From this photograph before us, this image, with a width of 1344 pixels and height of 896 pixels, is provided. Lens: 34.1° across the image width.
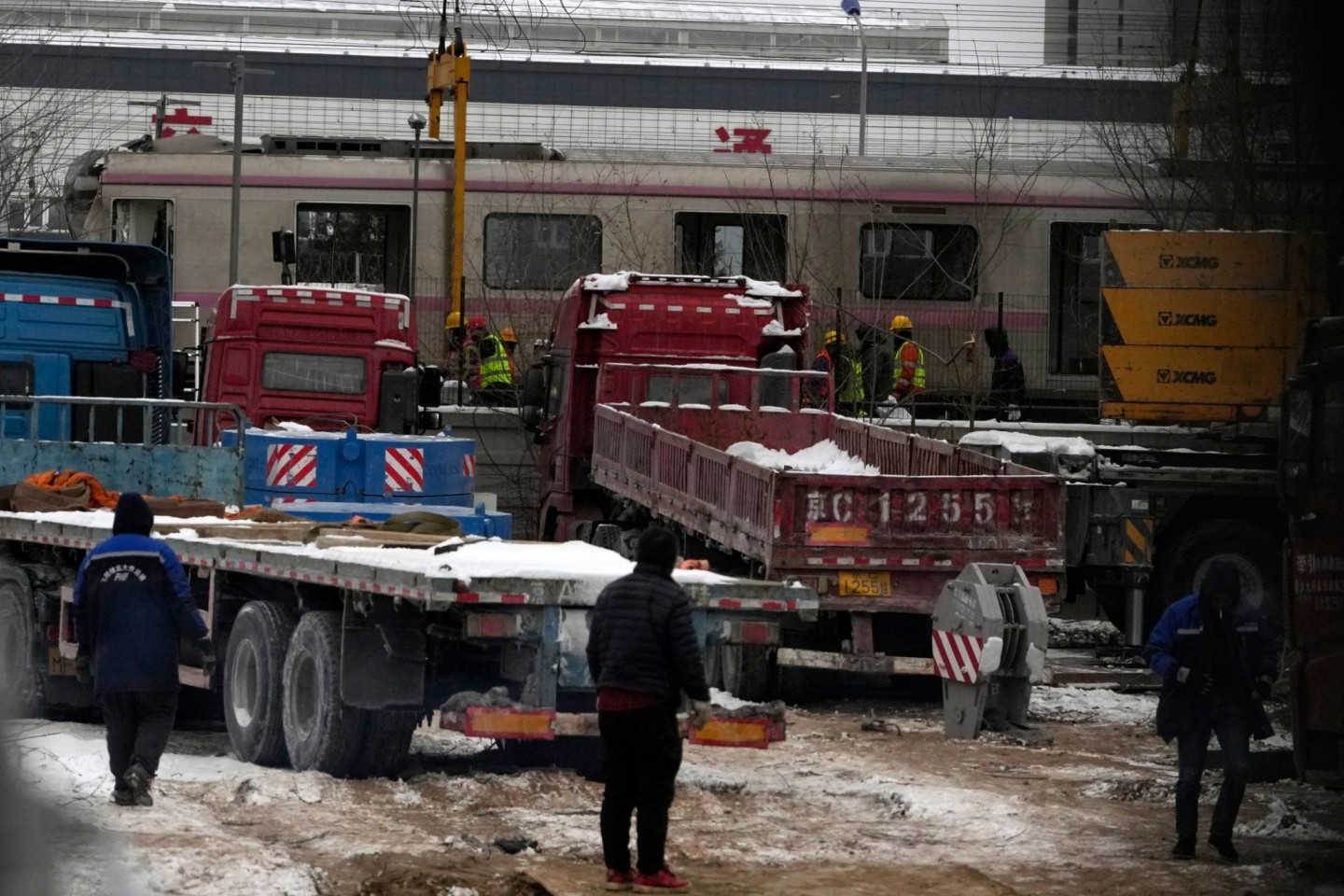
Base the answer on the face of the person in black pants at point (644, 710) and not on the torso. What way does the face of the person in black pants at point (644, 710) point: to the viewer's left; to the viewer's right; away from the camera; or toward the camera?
away from the camera

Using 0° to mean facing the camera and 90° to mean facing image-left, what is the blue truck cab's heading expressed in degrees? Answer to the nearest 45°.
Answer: approximately 180°

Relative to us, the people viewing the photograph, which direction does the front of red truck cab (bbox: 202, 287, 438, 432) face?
facing away from the viewer

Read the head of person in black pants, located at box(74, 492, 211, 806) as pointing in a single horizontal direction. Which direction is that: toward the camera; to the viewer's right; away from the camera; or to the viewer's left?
away from the camera

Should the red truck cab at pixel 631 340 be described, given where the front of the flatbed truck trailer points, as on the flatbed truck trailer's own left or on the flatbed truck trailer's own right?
on the flatbed truck trailer's own right

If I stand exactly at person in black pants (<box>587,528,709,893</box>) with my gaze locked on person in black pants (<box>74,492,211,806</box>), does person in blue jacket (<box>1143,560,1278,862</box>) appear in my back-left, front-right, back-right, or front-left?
back-right

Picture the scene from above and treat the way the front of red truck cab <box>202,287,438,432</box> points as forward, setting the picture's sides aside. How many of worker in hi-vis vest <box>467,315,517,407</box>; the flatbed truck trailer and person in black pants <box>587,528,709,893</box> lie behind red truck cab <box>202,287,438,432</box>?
2

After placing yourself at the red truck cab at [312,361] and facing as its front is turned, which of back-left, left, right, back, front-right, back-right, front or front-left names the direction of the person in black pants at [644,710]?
back

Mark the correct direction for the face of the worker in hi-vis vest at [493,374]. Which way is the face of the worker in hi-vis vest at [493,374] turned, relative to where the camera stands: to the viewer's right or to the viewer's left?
to the viewer's left
